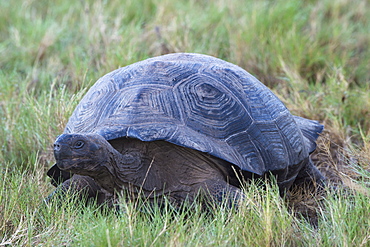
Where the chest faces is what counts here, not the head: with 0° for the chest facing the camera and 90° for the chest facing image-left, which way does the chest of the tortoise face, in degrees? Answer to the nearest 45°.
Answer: approximately 45°
